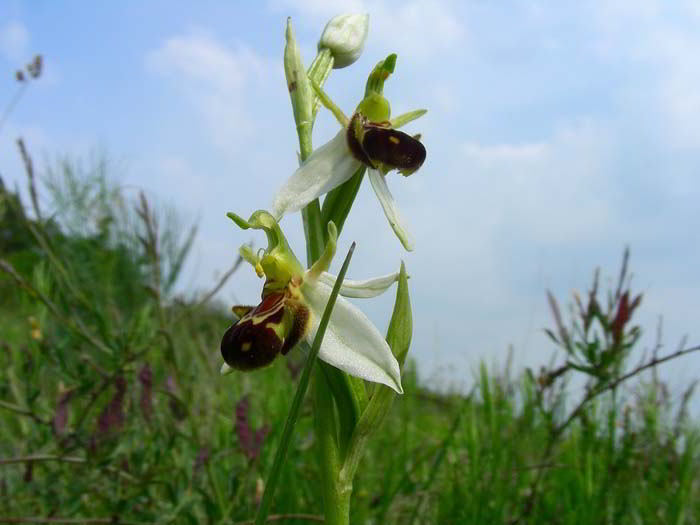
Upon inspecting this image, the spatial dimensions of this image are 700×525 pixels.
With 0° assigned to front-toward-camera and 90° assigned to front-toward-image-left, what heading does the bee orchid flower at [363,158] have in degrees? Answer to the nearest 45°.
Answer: approximately 315°
